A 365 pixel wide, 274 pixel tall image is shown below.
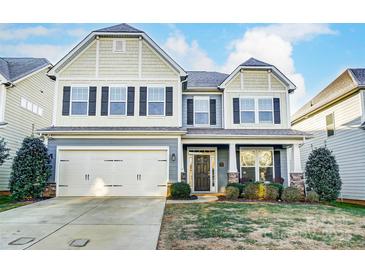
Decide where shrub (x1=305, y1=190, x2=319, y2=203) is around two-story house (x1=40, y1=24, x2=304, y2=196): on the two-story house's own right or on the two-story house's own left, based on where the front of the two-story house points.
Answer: on the two-story house's own left

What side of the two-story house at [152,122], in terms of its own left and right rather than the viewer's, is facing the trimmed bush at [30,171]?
right

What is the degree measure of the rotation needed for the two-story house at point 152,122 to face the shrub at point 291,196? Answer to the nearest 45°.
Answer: approximately 90° to its left

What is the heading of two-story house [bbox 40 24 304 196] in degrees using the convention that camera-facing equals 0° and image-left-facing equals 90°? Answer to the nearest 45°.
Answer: approximately 0°

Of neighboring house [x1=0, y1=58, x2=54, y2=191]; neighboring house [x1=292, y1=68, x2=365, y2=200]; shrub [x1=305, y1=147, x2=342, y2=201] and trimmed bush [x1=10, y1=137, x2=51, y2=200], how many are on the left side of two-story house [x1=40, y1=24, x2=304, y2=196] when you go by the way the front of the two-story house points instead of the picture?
2

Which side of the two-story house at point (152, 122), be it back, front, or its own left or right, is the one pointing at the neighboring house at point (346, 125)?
left

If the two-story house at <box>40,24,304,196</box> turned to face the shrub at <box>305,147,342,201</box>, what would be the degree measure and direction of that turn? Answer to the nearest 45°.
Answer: approximately 90° to its left
